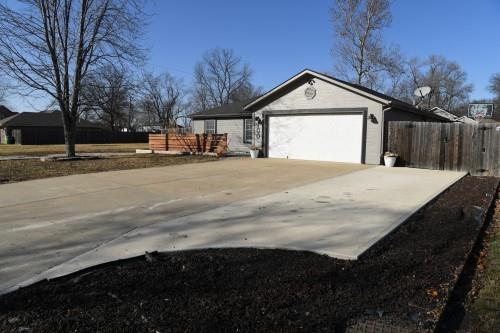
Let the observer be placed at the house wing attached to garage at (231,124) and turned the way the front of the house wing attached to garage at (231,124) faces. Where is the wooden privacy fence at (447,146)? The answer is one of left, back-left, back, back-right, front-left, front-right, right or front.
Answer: front-left

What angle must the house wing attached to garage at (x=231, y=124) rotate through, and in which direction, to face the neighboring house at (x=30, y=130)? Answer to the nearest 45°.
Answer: approximately 135° to its right

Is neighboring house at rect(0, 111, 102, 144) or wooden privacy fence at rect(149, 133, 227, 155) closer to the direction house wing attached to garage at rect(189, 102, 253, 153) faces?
the wooden privacy fence

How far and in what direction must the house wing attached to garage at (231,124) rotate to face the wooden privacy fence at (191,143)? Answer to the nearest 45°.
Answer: approximately 45° to its right

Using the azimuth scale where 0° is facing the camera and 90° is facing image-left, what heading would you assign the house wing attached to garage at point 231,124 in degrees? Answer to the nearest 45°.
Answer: approximately 0°

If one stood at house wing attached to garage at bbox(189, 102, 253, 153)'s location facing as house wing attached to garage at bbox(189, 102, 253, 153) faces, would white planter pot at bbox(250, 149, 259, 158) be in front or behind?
in front
